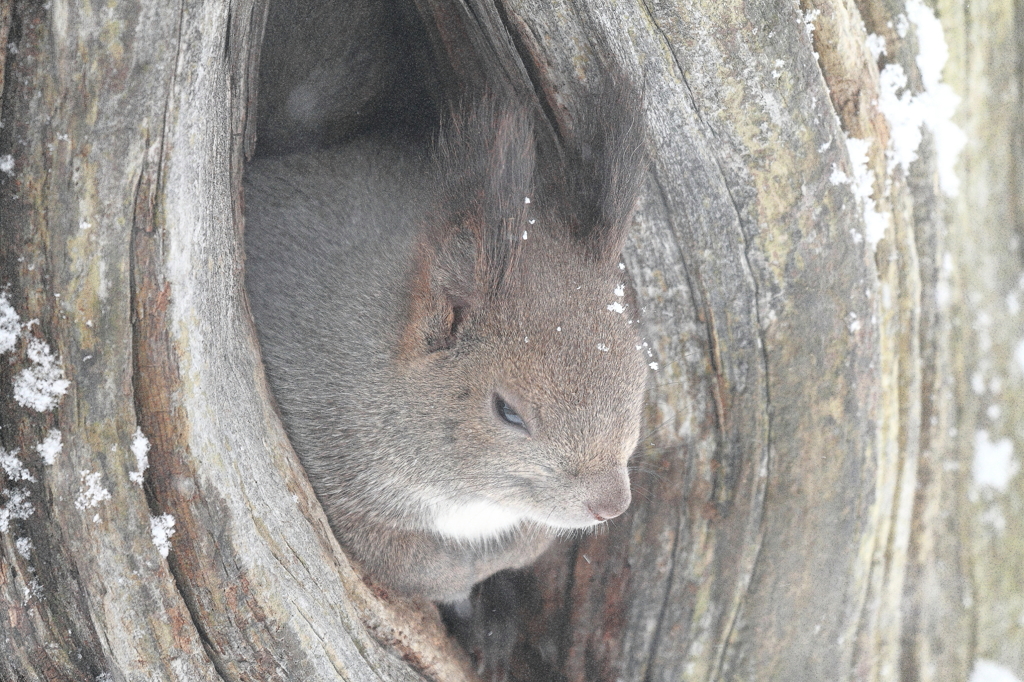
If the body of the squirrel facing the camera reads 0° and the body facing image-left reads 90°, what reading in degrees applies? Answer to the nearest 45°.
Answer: approximately 315°
